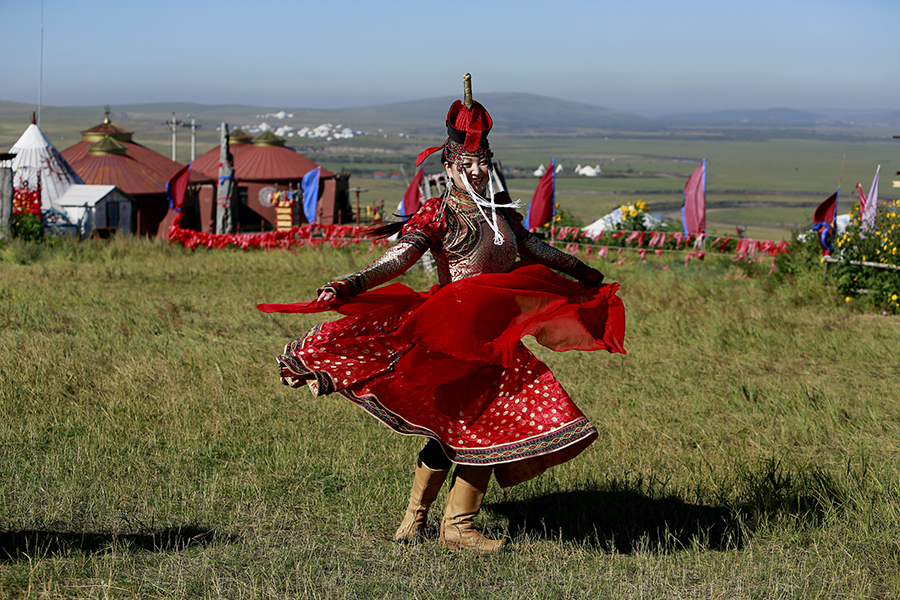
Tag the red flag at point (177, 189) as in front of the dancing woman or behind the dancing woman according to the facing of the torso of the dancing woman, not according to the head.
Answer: behind

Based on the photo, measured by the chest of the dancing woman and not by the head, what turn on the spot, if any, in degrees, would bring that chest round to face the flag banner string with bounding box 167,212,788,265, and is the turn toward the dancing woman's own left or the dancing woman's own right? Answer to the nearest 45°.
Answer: approximately 135° to the dancing woman's own left

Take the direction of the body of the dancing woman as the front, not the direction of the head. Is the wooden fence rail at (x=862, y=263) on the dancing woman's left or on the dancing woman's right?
on the dancing woman's left

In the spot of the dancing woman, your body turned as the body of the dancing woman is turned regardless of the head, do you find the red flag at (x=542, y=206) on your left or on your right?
on your left

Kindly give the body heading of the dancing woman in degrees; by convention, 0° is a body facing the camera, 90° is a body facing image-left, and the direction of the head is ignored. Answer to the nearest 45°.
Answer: approximately 315°

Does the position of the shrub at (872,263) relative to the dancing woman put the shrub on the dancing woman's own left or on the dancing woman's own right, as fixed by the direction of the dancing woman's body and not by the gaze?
on the dancing woman's own left

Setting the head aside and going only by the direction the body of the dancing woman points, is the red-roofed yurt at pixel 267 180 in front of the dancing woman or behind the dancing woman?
behind

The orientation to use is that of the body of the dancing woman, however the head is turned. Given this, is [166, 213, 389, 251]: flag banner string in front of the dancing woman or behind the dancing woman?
behind

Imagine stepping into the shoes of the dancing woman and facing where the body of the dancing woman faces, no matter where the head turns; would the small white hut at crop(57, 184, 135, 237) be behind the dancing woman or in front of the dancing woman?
behind
